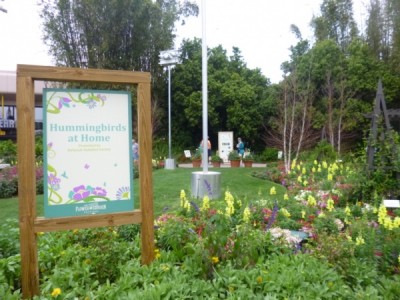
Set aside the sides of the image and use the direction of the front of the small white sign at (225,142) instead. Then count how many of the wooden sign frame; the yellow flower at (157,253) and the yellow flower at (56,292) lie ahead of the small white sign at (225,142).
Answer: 3

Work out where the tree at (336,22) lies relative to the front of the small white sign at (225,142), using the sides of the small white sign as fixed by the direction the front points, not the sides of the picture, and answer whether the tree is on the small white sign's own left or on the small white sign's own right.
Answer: on the small white sign's own left

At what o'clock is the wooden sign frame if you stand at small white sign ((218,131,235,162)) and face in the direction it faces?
The wooden sign frame is roughly at 12 o'clock from the small white sign.

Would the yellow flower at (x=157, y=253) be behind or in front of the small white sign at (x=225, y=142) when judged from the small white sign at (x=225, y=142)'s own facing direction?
in front

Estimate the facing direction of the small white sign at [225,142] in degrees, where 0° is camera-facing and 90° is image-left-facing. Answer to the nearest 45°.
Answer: approximately 0°

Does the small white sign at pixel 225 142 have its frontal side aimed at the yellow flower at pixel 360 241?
yes

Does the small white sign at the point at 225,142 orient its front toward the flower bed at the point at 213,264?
yes

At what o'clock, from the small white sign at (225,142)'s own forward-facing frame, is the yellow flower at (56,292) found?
The yellow flower is roughly at 12 o'clock from the small white sign.

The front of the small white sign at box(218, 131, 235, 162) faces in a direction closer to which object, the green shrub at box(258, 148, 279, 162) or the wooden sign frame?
the wooden sign frame

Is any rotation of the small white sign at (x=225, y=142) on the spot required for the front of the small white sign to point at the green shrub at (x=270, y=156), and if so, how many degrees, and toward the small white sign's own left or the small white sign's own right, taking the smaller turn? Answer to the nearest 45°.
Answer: approximately 90° to the small white sign's own left
